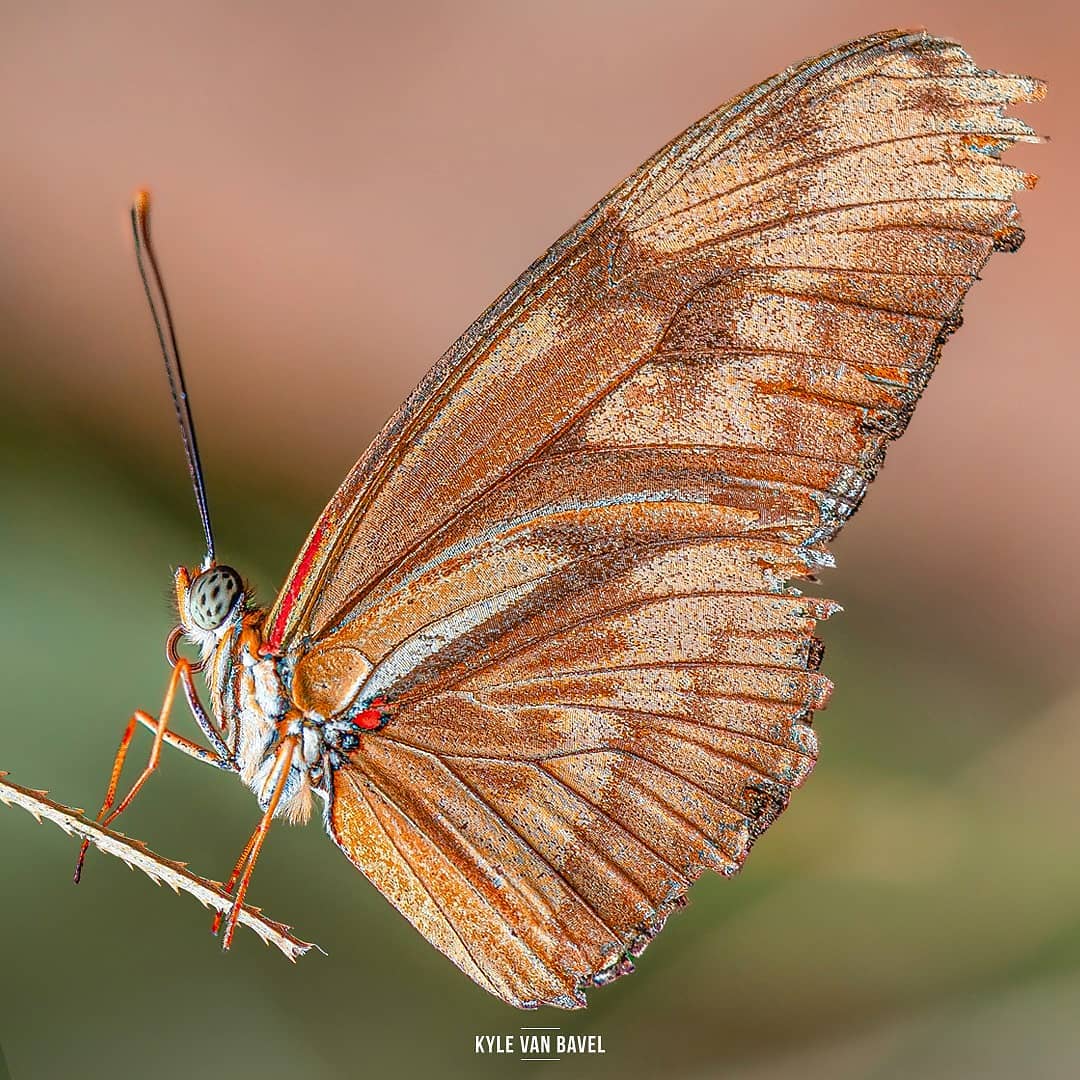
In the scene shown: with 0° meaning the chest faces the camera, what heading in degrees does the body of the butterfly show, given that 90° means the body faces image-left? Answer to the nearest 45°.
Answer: approximately 90°
